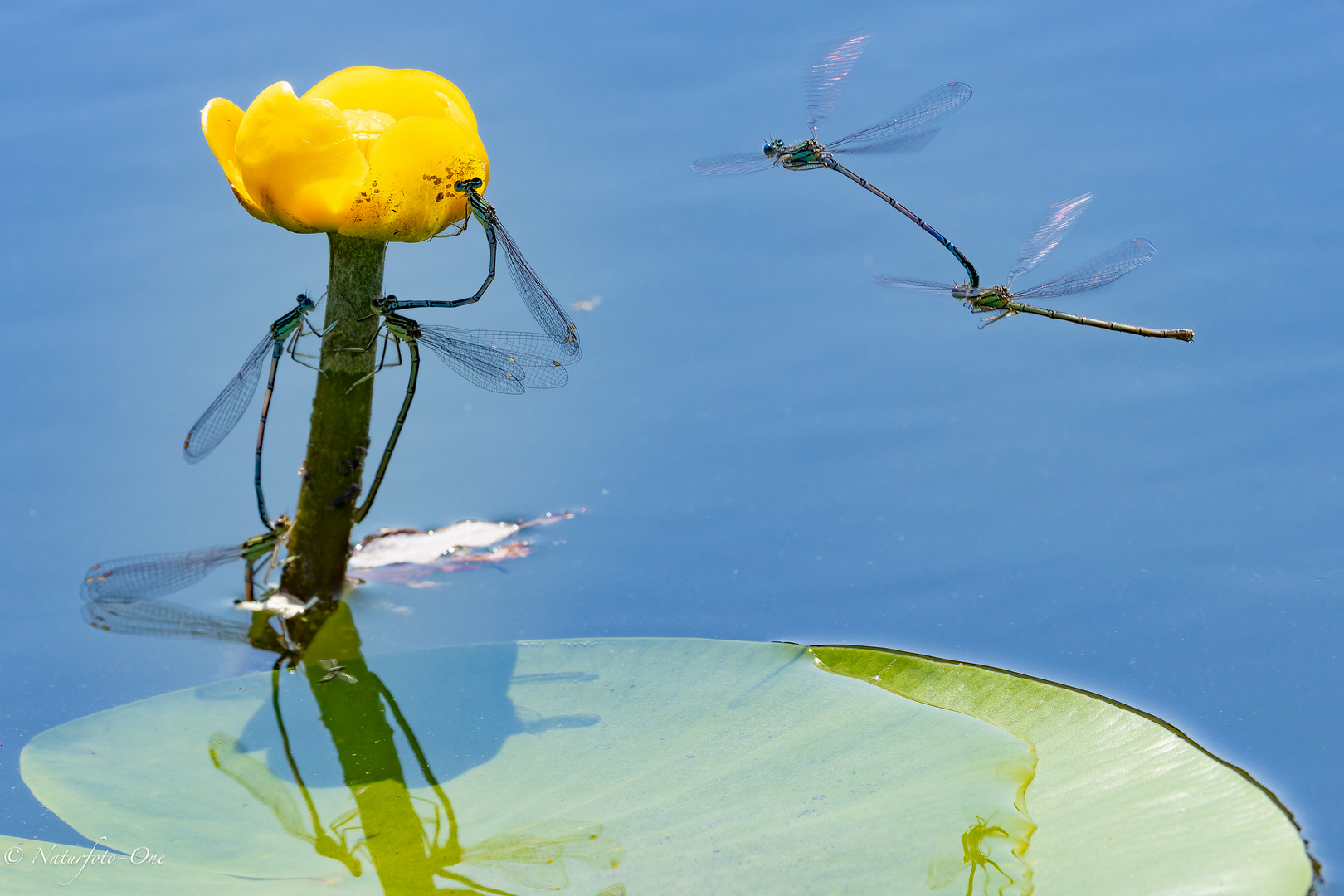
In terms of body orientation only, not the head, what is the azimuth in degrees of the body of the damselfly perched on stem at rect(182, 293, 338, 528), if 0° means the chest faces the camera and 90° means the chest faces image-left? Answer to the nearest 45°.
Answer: approximately 270°

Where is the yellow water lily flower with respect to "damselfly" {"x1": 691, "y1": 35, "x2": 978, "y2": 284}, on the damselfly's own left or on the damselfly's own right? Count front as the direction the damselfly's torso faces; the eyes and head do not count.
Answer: on the damselfly's own left

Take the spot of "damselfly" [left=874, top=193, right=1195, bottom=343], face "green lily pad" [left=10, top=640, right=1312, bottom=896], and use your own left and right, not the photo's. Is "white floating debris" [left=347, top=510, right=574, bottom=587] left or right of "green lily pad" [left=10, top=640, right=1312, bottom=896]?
right

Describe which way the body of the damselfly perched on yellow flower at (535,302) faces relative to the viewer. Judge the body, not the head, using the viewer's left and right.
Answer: facing to the left of the viewer

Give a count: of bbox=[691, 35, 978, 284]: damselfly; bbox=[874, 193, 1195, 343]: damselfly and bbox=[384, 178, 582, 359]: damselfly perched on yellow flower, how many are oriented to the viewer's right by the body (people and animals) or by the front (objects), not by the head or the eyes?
0

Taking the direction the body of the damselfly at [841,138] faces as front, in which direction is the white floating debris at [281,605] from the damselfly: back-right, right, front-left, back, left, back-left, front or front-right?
front-left

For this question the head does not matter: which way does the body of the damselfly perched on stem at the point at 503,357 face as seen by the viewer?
to the viewer's left

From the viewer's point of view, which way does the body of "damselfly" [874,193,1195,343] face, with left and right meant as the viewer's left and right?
facing to the left of the viewer

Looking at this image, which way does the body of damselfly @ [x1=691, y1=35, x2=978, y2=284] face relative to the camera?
to the viewer's left

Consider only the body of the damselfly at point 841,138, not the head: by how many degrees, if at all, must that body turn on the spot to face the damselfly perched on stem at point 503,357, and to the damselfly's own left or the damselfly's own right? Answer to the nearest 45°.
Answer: approximately 45° to the damselfly's own left

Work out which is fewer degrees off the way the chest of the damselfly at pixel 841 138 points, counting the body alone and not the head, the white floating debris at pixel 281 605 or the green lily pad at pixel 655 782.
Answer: the white floating debris
